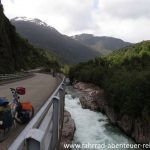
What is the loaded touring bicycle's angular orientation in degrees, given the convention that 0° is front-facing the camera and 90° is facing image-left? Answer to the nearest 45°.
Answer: approximately 225°
